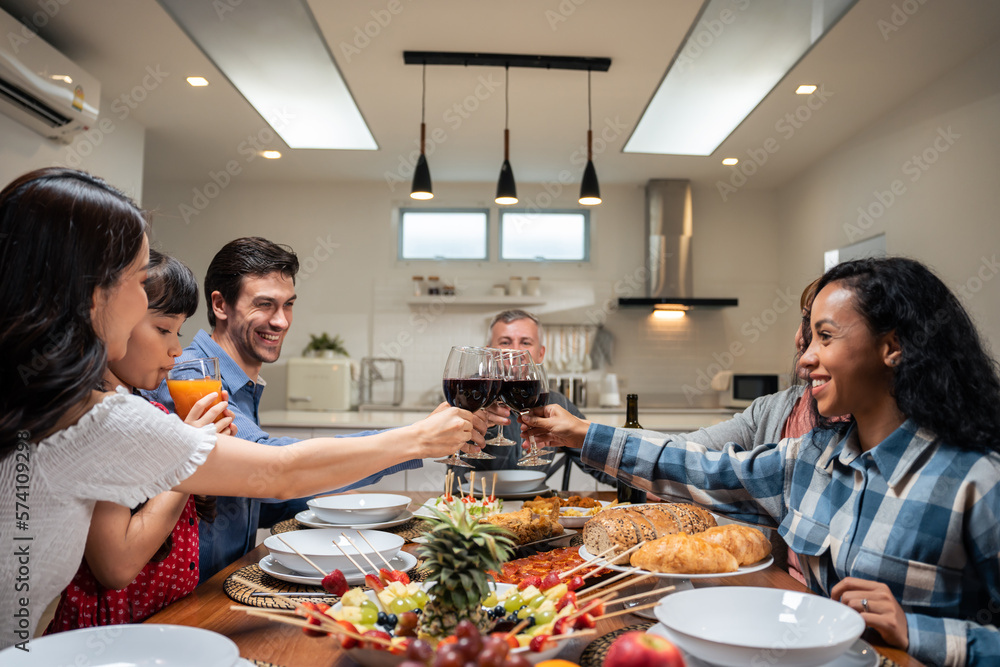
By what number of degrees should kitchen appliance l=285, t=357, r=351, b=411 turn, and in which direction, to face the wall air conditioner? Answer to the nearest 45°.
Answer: approximately 45° to its right

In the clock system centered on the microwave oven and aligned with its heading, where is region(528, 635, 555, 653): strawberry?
The strawberry is roughly at 12 o'clock from the microwave oven.

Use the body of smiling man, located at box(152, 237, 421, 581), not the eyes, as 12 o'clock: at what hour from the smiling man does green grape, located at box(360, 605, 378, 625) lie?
The green grape is roughly at 1 o'clock from the smiling man.

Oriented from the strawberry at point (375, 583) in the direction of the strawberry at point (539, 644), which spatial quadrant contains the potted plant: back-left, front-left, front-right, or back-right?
back-left

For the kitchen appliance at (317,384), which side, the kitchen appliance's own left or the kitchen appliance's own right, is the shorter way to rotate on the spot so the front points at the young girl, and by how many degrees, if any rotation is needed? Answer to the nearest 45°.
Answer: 0° — it already faces them

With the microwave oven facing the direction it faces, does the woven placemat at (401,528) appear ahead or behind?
ahead

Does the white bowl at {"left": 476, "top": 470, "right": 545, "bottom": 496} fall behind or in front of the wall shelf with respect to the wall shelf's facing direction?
in front

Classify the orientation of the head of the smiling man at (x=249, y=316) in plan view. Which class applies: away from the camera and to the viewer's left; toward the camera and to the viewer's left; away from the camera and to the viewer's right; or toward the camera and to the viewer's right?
toward the camera and to the viewer's right

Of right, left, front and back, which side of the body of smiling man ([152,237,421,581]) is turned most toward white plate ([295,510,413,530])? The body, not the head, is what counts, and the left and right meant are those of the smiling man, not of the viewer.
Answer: front

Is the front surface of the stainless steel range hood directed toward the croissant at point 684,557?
yes

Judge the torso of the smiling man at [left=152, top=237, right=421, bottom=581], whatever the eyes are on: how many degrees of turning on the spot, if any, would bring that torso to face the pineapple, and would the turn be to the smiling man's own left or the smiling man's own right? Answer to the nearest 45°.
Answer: approximately 45° to the smiling man's own right

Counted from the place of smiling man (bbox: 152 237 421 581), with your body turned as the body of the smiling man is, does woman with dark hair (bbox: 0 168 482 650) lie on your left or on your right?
on your right

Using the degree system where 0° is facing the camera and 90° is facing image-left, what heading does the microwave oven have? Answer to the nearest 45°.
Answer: approximately 0°

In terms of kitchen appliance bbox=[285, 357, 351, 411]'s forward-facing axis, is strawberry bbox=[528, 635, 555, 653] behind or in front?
in front

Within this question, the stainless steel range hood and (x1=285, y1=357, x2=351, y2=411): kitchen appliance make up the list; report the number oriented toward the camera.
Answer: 2
